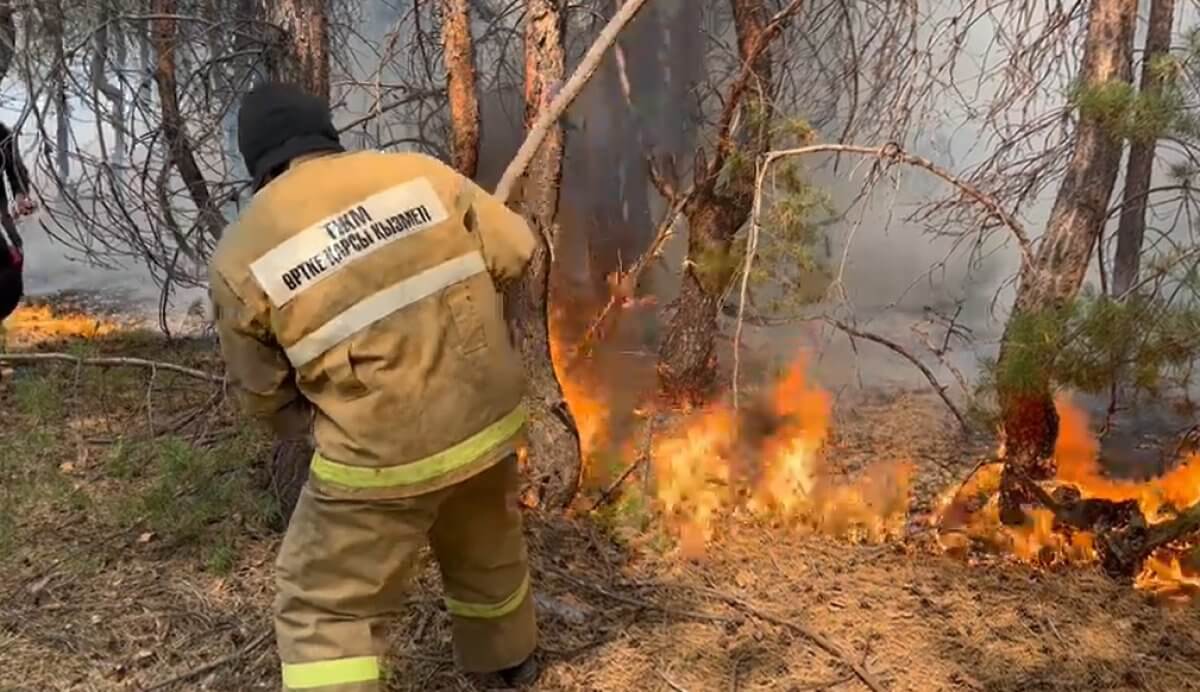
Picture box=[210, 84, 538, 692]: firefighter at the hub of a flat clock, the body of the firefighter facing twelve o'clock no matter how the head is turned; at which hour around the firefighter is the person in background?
The person in background is roughly at 11 o'clock from the firefighter.

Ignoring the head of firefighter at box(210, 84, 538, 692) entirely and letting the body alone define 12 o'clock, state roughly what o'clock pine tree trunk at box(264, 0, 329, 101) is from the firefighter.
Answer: The pine tree trunk is roughly at 12 o'clock from the firefighter.

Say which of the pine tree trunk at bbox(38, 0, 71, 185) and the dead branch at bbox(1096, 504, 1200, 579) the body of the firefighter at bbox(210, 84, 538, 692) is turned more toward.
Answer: the pine tree trunk

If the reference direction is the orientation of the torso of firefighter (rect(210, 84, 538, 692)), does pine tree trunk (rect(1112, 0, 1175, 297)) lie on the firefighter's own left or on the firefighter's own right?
on the firefighter's own right

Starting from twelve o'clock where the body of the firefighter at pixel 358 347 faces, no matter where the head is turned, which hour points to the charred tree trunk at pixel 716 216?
The charred tree trunk is roughly at 1 o'clock from the firefighter.

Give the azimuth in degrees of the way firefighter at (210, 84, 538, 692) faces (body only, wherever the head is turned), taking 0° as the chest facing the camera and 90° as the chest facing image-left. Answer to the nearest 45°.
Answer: approximately 180°

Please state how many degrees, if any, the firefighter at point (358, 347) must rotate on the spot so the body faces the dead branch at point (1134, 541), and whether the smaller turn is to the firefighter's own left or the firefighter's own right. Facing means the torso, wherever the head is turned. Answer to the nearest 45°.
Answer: approximately 90° to the firefighter's own right

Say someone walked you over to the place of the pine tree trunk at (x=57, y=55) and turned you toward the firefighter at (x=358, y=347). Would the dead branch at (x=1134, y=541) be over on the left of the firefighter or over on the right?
left

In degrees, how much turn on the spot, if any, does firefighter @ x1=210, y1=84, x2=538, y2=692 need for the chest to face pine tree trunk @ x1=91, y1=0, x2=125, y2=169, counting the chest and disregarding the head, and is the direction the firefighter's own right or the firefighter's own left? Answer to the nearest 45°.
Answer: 0° — they already face it

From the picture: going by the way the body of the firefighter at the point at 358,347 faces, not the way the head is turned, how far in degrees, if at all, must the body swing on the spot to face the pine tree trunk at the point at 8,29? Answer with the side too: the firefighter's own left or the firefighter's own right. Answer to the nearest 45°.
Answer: approximately 45° to the firefighter's own left
